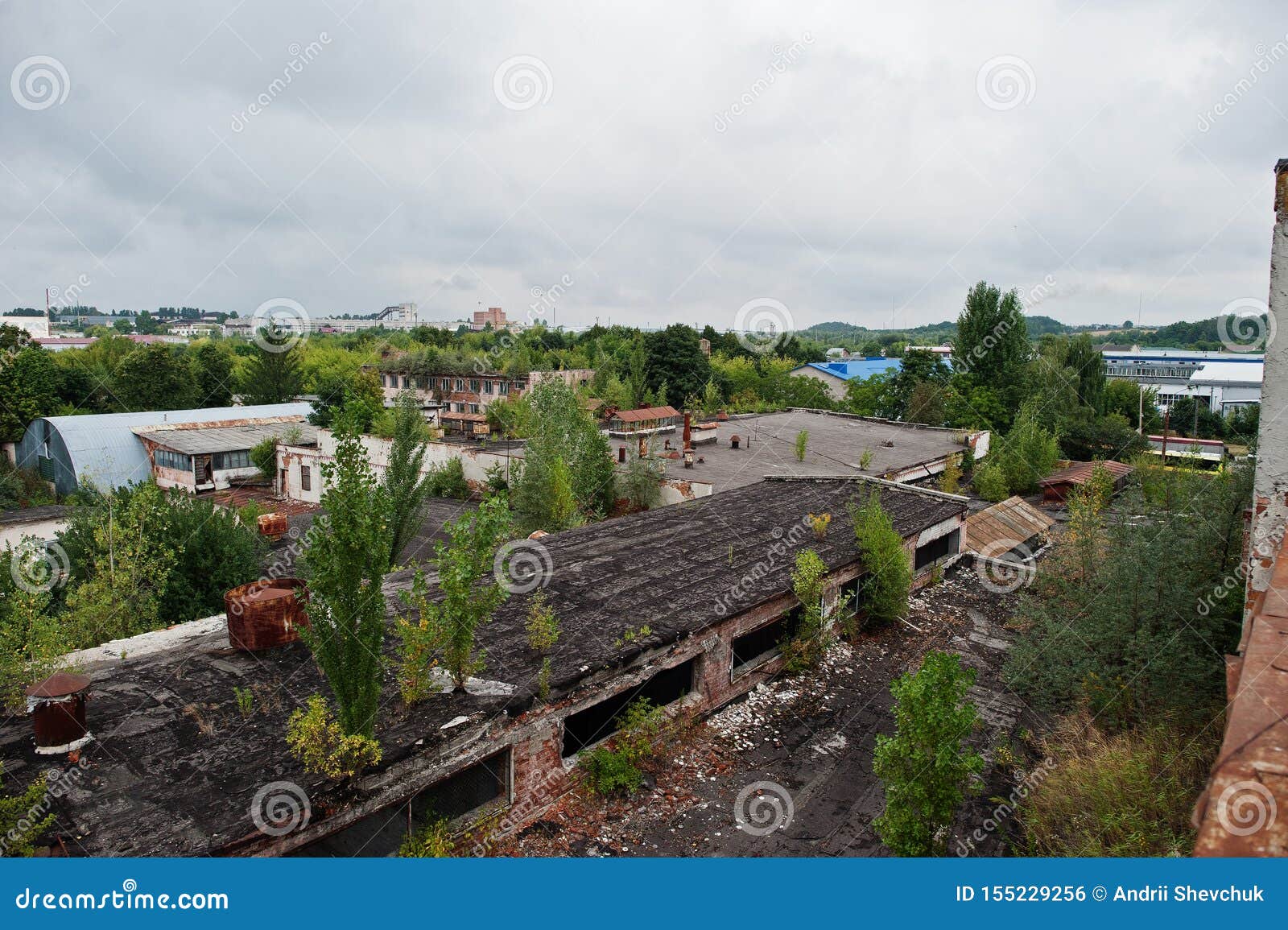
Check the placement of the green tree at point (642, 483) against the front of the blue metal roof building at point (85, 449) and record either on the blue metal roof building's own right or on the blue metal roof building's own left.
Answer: on the blue metal roof building's own left

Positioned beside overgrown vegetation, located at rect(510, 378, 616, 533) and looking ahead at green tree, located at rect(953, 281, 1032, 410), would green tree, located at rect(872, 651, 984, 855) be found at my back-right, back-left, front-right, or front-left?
back-right

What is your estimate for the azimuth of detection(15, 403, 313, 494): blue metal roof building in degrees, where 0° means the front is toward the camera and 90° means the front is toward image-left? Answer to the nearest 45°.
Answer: approximately 45°

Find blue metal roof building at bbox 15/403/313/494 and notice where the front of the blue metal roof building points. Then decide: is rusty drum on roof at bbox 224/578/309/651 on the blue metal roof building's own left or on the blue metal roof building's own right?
on the blue metal roof building's own left

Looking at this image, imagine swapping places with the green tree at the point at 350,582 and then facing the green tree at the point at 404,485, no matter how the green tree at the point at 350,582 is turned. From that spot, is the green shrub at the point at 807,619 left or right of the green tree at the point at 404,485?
right

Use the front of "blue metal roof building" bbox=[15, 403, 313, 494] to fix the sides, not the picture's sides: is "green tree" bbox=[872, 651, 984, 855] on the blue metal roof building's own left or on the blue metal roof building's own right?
on the blue metal roof building's own left

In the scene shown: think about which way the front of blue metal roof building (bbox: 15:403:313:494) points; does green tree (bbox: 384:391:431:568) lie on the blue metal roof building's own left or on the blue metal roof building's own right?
on the blue metal roof building's own left
